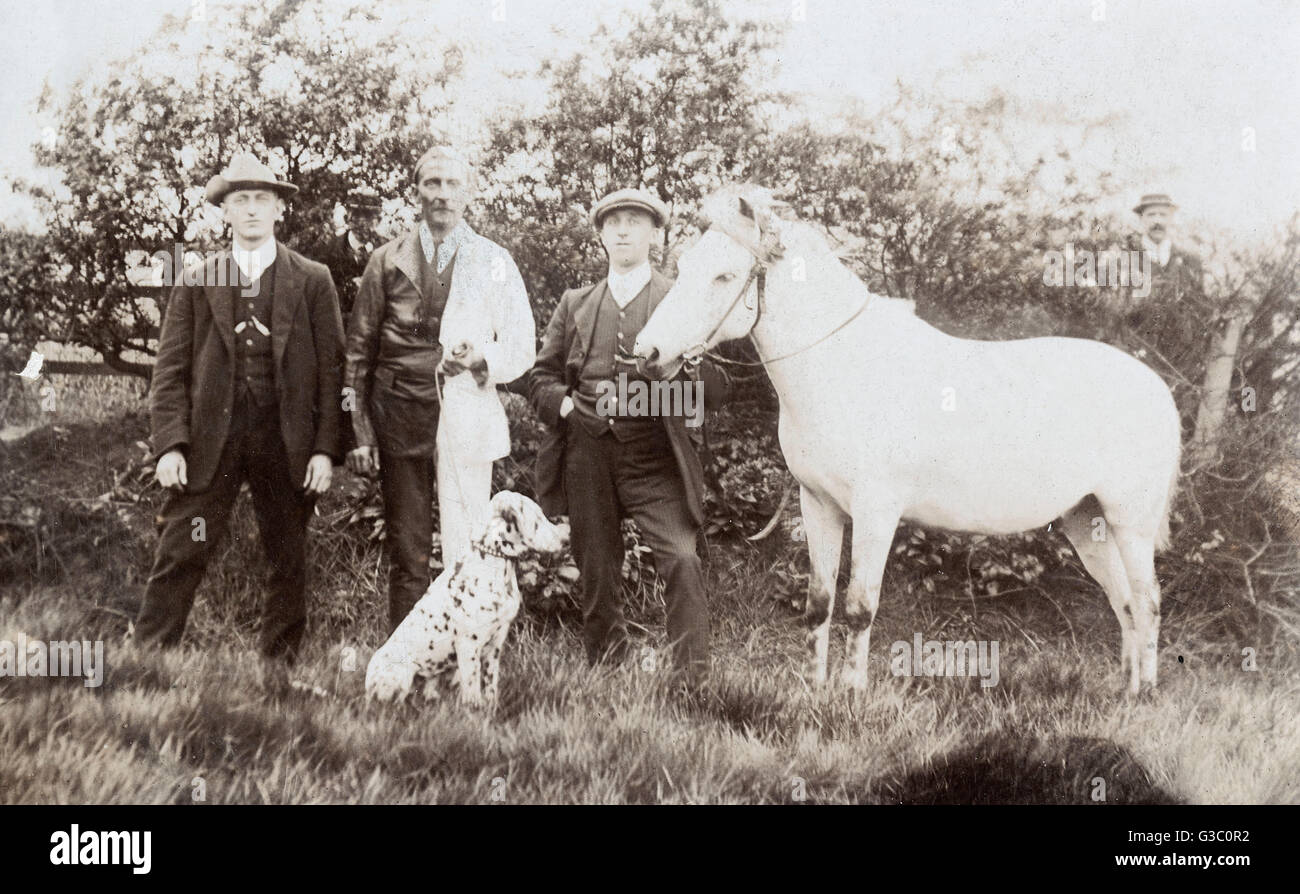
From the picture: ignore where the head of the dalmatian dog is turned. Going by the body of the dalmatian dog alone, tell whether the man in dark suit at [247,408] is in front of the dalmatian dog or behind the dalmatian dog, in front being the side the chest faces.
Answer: behind

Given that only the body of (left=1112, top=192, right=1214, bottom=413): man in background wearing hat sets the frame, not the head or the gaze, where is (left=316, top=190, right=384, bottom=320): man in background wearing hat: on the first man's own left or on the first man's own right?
on the first man's own right

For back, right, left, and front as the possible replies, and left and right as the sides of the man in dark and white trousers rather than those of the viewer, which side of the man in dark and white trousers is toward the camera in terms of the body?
front

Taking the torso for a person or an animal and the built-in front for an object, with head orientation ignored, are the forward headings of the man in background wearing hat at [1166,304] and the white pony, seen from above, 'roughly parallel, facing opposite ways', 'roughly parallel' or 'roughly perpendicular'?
roughly perpendicular

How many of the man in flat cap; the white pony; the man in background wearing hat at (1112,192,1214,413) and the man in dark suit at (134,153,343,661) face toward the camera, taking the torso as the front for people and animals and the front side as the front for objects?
3

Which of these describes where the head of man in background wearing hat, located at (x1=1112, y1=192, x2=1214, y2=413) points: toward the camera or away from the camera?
toward the camera

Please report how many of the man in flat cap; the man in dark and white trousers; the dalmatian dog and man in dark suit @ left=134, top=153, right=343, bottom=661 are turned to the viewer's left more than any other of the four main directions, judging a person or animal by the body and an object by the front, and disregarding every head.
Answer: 0

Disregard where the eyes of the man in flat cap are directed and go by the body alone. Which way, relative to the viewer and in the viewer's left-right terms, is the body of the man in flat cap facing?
facing the viewer

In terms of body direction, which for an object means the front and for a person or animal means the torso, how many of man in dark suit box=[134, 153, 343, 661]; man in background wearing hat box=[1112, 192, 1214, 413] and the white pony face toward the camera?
2

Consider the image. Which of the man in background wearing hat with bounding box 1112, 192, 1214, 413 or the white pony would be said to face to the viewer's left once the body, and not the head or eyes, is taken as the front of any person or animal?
the white pony

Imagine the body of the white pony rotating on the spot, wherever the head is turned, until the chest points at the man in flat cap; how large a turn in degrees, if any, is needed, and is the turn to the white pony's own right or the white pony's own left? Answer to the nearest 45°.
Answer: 0° — it already faces them

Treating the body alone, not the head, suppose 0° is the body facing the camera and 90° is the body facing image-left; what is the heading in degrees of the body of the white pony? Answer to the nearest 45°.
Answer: approximately 90°

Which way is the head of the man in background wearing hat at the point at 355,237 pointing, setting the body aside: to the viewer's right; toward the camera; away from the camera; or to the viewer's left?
toward the camera

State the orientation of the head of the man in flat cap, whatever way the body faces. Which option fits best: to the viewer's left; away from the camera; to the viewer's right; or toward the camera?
toward the camera
